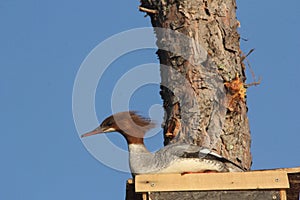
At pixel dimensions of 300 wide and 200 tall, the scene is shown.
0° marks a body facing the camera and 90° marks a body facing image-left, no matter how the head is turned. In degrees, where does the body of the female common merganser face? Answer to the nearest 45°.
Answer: approximately 90°
